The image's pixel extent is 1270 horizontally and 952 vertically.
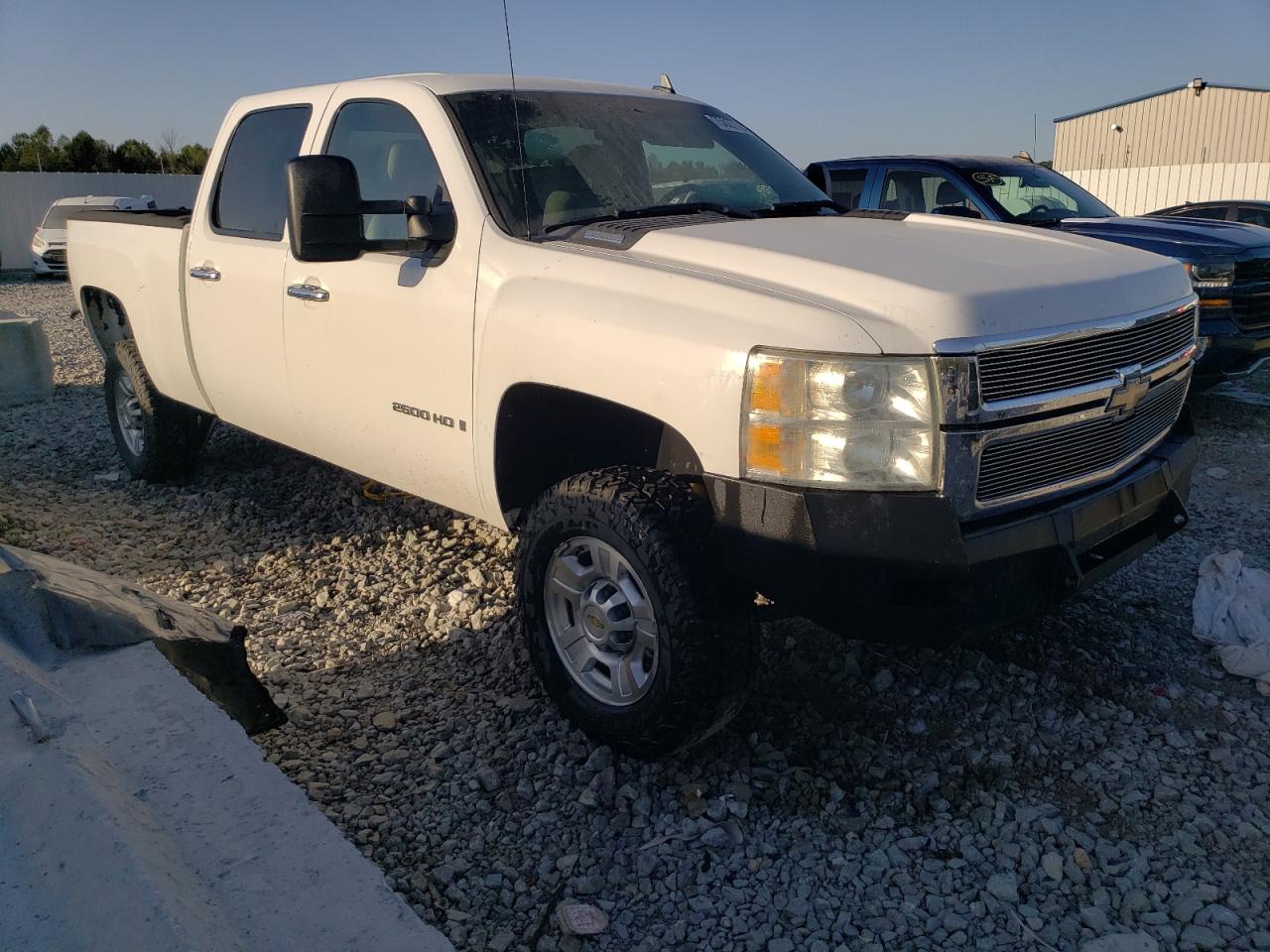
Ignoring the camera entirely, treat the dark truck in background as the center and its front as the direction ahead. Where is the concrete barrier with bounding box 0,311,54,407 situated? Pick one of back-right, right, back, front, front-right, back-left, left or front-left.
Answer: back-right

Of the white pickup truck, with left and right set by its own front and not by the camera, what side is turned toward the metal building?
left

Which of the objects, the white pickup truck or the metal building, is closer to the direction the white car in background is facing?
the white pickup truck

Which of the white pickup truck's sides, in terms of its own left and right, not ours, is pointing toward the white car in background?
back

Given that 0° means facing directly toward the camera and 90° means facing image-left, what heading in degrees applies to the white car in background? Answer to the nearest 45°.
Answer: approximately 45°

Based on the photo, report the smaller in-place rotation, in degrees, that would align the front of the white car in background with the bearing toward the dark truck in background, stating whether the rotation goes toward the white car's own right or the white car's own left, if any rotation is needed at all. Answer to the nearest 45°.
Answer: approximately 45° to the white car's own left

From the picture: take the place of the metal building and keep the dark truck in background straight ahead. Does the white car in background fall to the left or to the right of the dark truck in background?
right

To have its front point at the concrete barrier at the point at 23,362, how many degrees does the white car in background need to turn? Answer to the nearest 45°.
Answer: approximately 45° to its left

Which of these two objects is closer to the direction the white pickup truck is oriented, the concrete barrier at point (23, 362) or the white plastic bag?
the white plastic bag

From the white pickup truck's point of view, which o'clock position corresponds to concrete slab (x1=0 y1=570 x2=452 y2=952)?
The concrete slab is roughly at 3 o'clock from the white pickup truck.
